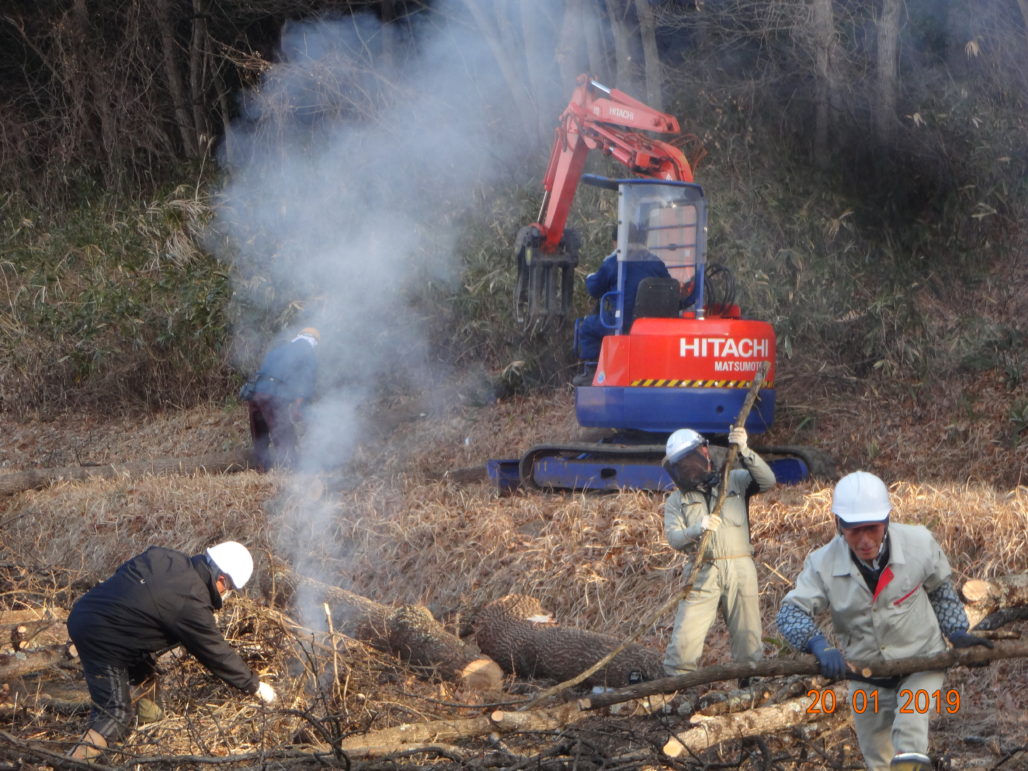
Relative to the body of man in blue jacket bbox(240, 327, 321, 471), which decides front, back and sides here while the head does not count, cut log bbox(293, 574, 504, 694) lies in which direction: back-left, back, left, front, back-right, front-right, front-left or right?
back-right

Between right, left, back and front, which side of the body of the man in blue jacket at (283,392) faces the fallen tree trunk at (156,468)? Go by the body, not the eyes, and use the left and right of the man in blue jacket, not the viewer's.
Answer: left

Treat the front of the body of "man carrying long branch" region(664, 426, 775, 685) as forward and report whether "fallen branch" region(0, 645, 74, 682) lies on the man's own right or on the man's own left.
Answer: on the man's own right

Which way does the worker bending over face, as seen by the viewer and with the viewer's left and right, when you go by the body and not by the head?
facing to the right of the viewer

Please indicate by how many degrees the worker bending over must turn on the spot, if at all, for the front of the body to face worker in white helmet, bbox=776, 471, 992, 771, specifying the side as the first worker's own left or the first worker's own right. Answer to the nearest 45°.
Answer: approximately 45° to the first worker's own right

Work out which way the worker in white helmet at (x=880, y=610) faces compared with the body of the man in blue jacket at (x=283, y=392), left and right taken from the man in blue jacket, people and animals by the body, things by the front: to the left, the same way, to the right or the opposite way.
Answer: the opposite way

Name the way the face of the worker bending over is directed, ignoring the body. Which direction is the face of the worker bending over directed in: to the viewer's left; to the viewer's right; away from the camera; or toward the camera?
to the viewer's right
